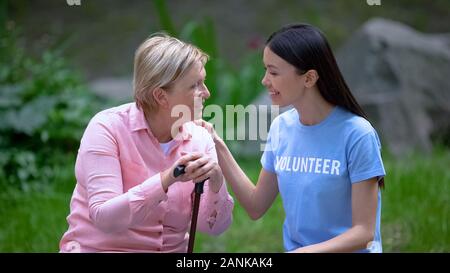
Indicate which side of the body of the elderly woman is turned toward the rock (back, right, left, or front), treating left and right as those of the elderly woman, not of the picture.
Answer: left

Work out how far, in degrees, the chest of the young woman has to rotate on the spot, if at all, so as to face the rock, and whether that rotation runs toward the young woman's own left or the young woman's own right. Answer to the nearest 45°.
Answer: approximately 135° to the young woman's own right

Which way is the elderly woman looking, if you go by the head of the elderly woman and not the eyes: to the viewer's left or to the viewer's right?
to the viewer's right

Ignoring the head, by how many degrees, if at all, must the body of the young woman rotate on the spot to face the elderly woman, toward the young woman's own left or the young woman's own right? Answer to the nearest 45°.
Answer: approximately 45° to the young woman's own right

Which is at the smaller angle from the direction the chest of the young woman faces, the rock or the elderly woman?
the elderly woman

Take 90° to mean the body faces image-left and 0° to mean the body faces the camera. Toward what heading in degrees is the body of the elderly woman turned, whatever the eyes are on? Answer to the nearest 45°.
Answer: approximately 315°

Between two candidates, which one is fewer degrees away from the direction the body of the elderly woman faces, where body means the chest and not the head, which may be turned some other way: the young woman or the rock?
the young woman

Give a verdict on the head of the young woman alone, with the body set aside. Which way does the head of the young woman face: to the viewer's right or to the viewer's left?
to the viewer's left

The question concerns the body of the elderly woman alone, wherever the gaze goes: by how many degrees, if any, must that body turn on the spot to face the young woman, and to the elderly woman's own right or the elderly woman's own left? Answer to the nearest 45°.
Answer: approximately 45° to the elderly woman's own left

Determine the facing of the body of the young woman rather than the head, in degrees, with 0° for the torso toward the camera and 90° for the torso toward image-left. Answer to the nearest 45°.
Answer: approximately 45°

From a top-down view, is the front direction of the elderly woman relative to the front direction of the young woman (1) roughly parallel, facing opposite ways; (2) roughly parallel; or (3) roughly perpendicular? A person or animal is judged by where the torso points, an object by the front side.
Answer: roughly perpendicular
